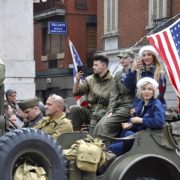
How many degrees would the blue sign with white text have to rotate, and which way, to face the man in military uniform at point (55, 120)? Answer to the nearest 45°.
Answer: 0° — it already faces them

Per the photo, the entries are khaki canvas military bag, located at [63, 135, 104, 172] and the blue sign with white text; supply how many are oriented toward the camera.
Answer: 2

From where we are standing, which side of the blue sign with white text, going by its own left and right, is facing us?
front

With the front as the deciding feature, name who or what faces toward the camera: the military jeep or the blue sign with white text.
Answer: the blue sign with white text

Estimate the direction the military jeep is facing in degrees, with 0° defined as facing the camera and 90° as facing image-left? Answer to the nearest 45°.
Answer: approximately 90°

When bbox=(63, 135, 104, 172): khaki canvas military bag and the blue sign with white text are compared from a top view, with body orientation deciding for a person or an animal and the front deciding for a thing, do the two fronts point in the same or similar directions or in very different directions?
same or similar directions

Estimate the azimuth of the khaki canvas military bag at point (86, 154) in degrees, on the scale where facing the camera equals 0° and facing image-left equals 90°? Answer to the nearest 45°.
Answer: approximately 0°

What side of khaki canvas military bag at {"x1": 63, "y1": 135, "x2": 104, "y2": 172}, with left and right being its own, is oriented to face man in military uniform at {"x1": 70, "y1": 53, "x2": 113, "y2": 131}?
back

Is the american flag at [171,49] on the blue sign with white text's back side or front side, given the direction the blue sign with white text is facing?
on the front side

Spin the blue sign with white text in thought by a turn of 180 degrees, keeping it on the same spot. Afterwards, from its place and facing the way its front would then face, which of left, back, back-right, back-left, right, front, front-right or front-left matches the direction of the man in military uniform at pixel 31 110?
back

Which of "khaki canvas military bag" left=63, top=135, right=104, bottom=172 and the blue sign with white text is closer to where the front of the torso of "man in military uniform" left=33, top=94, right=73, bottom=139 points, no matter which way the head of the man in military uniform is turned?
the khaki canvas military bag

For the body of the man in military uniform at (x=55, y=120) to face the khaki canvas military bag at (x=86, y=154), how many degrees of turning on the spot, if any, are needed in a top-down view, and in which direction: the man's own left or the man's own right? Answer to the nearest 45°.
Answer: approximately 90° to the man's own left
